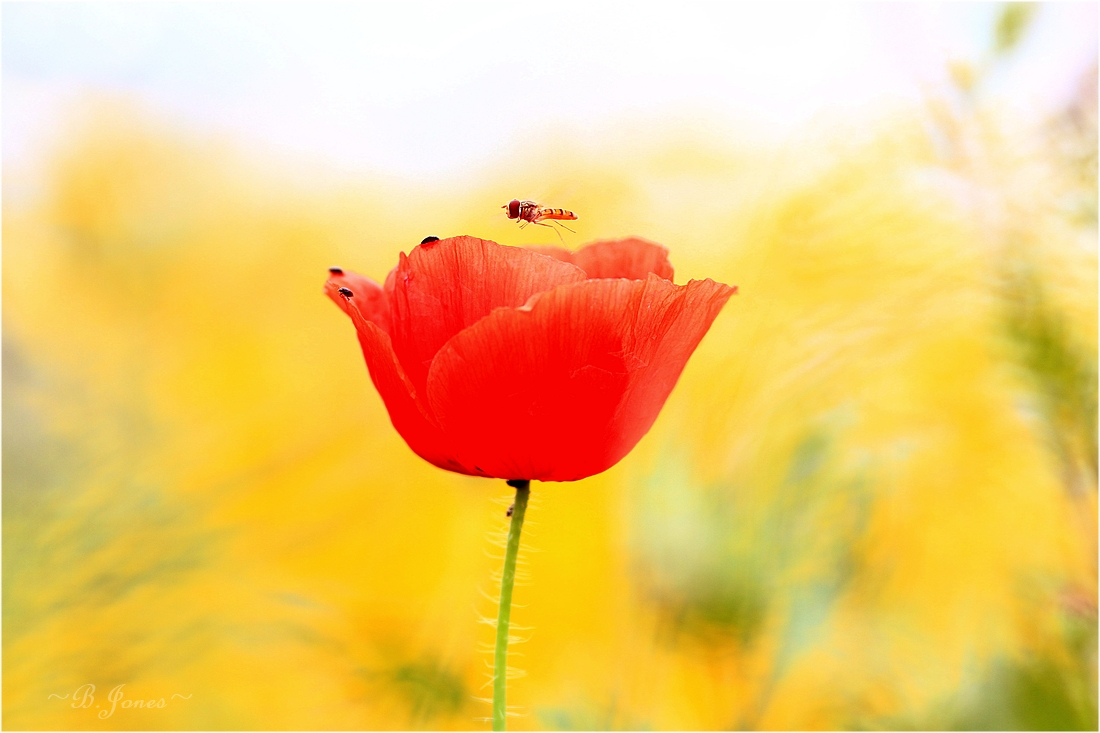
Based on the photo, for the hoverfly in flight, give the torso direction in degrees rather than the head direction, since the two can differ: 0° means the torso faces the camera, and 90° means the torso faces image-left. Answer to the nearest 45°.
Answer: approximately 90°
